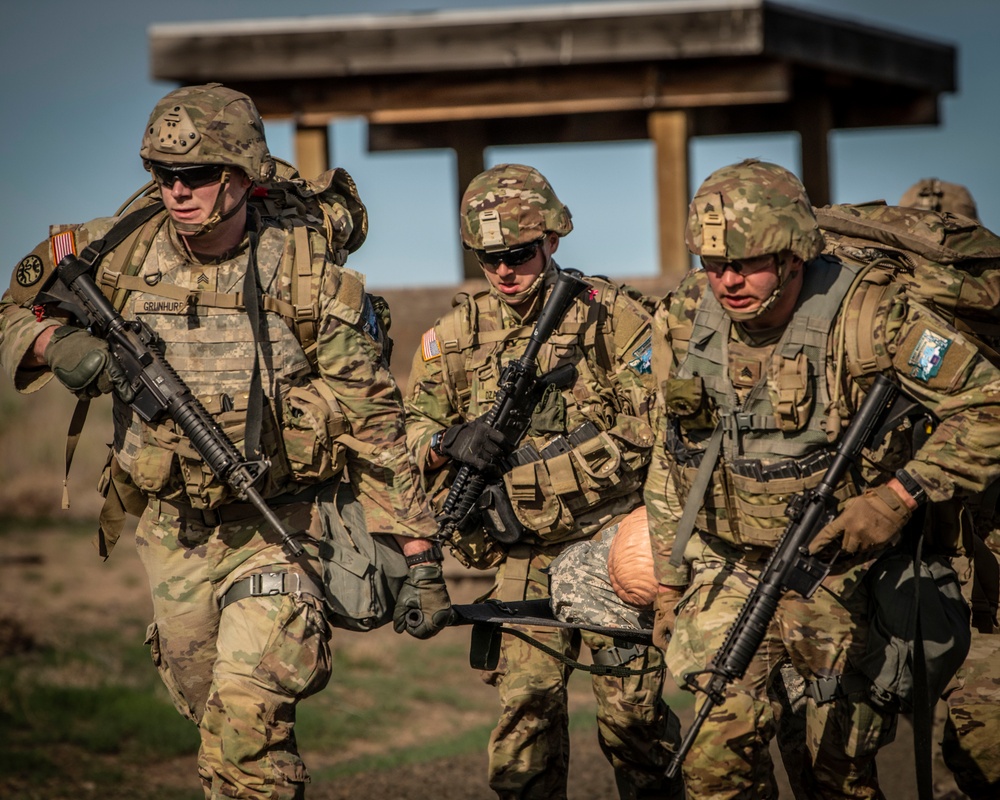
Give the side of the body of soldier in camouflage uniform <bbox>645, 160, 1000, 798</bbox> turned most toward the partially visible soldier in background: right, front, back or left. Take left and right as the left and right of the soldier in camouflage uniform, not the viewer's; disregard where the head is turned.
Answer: back

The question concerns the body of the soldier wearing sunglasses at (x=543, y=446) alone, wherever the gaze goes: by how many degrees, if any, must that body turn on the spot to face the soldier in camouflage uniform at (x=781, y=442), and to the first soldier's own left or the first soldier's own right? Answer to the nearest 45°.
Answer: approximately 45° to the first soldier's own left

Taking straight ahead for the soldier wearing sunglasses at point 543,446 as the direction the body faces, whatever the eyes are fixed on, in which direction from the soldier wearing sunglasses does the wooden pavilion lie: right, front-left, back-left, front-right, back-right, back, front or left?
back

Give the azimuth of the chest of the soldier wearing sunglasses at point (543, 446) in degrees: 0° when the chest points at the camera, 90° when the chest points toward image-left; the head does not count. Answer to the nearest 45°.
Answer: approximately 0°

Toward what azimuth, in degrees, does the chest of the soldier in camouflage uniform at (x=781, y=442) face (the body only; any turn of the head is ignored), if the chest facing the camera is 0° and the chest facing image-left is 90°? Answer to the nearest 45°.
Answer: approximately 45°
